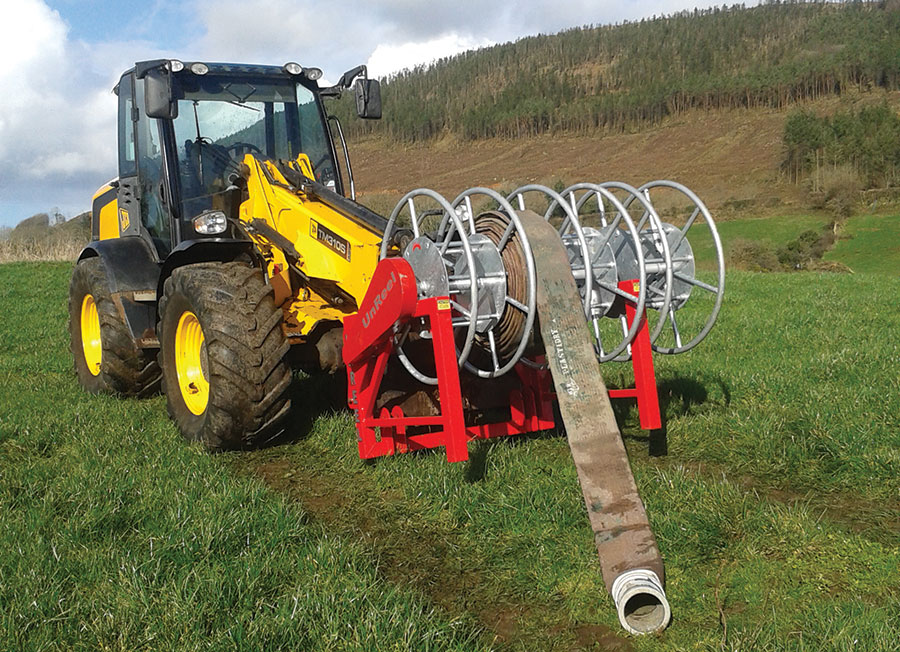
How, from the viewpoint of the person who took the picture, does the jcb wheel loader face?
facing the viewer and to the right of the viewer

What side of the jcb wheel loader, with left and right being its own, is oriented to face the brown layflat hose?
front
